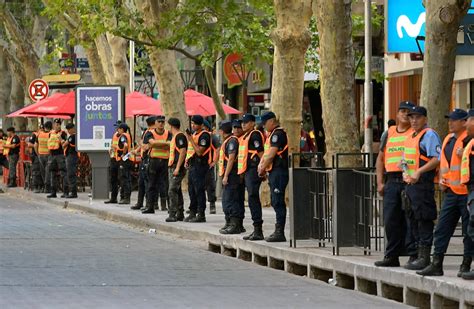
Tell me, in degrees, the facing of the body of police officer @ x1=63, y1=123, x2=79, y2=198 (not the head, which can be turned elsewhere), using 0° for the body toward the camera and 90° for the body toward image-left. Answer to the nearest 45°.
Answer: approximately 90°

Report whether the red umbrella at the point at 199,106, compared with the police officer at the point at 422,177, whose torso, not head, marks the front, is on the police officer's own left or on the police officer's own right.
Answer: on the police officer's own right

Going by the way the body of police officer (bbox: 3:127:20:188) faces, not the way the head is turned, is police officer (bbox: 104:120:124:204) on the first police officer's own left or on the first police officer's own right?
on the first police officer's own left

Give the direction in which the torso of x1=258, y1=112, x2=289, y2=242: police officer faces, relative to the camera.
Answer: to the viewer's left

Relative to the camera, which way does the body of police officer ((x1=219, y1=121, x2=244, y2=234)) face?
to the viewer's left

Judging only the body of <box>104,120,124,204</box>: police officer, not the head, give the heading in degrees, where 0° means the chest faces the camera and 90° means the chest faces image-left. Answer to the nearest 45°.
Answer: approximately 90°
